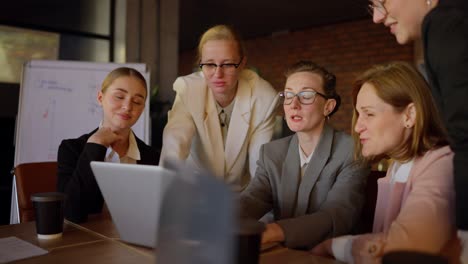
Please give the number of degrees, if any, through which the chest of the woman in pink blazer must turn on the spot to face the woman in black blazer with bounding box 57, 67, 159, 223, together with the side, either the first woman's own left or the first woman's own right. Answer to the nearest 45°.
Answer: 0° — they already face them

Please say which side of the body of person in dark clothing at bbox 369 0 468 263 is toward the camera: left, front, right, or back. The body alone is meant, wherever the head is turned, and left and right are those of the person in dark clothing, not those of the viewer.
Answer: left

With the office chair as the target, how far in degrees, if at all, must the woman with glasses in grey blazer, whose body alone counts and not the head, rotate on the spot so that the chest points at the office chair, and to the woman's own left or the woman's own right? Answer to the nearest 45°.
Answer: approximately 45° to the woman's own right

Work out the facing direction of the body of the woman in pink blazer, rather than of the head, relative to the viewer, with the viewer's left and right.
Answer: facing to the left of the viewer

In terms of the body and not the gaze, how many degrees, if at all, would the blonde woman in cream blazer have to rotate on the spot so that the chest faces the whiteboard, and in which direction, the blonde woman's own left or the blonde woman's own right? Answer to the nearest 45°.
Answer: approximately 135° to the blonde woman's own right

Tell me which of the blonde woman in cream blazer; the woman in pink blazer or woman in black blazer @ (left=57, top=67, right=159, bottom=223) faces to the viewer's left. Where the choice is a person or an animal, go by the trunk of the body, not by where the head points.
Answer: the woman in pink blazer

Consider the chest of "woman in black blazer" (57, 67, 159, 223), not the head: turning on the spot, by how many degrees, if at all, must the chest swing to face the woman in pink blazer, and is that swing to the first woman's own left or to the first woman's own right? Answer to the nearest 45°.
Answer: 0° — they already face them

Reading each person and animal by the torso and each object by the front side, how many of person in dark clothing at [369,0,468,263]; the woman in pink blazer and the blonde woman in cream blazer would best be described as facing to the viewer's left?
2

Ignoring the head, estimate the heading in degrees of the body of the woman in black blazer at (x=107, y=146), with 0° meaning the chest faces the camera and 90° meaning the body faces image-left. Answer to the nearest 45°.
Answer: approximately 315°
